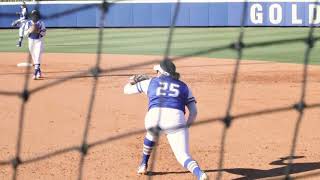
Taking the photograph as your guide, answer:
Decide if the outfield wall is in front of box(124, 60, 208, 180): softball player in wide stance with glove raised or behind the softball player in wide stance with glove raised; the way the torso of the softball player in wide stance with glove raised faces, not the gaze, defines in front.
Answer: in front

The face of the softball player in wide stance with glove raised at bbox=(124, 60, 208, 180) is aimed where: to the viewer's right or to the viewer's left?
to the viewer's left

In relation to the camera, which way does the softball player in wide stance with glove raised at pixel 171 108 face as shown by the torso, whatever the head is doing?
away from the camera
